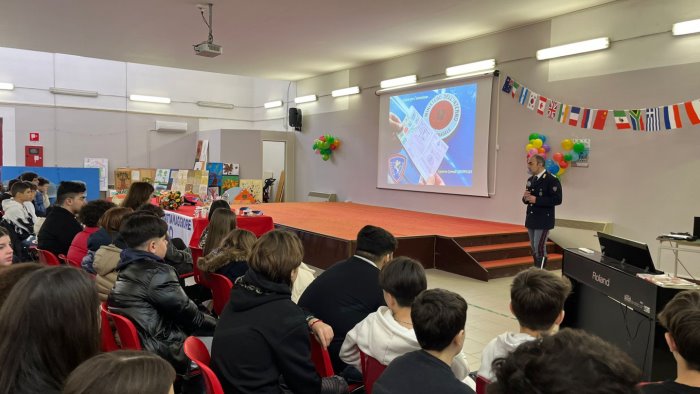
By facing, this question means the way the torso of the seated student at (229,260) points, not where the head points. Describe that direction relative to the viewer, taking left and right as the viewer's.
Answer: facing away from the viewer and to the right of the viewer

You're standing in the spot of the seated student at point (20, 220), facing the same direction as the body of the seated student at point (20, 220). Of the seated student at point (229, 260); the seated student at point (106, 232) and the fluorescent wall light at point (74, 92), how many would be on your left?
1

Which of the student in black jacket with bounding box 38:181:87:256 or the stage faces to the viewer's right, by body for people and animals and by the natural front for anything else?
the student in black jacket

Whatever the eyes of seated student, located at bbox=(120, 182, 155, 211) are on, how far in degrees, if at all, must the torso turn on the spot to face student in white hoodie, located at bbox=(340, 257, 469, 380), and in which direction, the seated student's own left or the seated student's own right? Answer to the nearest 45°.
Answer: approximately 135° to the seated student's own right

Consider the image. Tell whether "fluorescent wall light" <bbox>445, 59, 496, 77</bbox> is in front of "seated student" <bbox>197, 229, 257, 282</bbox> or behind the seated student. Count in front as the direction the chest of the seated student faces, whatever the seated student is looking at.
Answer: in front

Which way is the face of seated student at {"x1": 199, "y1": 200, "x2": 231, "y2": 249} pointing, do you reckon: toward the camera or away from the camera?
away from the camera

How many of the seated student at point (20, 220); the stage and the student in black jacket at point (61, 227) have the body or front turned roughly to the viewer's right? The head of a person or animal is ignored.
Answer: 2

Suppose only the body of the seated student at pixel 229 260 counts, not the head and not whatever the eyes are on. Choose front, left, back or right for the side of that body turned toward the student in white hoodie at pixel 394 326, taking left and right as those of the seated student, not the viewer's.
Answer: right

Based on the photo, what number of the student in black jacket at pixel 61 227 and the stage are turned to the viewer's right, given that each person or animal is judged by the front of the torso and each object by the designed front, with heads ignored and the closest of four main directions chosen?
1

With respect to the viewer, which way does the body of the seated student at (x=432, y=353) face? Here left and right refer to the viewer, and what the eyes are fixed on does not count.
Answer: facing away from the viewer and to the right of the viewer

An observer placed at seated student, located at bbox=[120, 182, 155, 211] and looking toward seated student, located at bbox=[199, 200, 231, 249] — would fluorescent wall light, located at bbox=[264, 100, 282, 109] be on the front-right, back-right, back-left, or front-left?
back-left

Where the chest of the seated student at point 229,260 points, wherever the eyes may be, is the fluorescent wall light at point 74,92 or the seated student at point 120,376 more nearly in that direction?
the fluorescent wall light

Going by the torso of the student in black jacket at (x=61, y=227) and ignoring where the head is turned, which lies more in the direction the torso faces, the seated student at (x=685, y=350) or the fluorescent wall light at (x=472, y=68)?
the fluorescent wall light

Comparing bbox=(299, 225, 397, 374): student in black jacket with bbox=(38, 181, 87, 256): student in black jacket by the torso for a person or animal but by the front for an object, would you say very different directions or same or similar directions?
same or similar directions

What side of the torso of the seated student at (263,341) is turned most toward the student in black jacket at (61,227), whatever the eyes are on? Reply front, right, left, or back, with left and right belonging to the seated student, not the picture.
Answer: left

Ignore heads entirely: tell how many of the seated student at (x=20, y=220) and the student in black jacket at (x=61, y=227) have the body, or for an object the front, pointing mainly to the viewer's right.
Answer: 2

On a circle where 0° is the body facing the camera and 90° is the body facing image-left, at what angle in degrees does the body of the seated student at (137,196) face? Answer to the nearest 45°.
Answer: approximately 225°

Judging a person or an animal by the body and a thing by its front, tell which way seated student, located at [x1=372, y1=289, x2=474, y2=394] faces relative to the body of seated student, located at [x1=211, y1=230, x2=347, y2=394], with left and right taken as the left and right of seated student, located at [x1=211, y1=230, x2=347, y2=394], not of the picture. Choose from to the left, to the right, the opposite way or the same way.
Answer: the same way

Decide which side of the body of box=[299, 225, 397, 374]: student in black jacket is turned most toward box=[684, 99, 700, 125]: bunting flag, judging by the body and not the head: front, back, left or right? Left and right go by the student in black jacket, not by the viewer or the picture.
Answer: front

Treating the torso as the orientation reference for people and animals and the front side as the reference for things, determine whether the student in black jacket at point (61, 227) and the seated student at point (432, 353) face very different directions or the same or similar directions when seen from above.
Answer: same or similar directions
